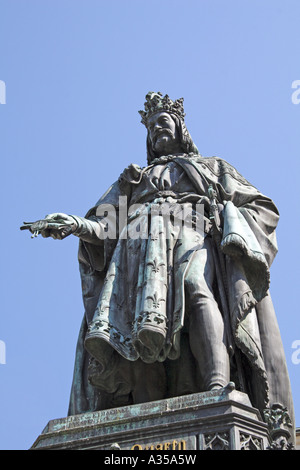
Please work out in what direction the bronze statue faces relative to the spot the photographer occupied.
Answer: facing the viewer and to the left of the viewer
